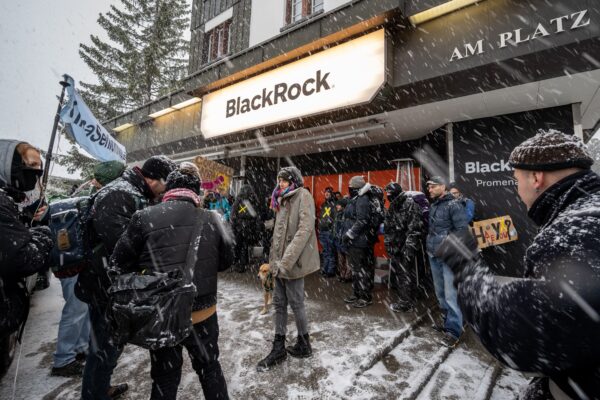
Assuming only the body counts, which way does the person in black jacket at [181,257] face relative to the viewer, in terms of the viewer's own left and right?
facing away from the viewer

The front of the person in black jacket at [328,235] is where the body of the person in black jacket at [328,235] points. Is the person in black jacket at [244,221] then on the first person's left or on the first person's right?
on the first person's right

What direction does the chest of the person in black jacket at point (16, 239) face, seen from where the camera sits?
to the viewer's right

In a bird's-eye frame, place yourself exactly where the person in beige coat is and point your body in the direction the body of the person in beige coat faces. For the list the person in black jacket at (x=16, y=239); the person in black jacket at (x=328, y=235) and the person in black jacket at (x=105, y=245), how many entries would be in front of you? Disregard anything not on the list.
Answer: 2

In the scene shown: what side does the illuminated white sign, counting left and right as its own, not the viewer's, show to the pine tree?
right

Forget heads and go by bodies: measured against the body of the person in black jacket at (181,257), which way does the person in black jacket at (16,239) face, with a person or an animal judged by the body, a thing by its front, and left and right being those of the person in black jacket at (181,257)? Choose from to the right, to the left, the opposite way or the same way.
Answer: to the right

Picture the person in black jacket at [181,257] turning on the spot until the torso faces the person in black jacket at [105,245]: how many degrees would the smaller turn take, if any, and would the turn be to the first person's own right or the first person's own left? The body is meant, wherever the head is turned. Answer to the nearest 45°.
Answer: approximately 45° to the first person's own left

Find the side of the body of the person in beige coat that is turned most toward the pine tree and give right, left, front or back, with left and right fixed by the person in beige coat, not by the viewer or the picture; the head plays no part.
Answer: right
